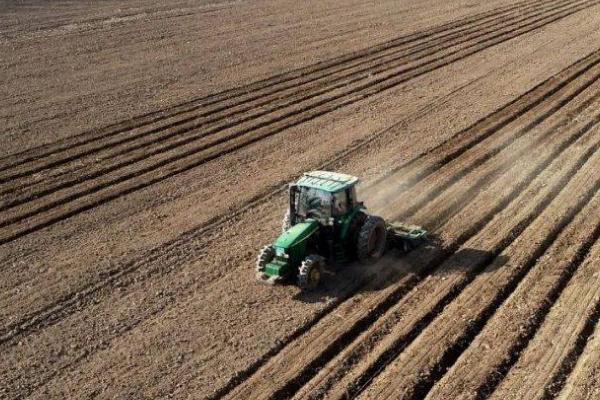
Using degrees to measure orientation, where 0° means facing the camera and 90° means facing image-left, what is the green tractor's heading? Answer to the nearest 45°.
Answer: approximately 45°
